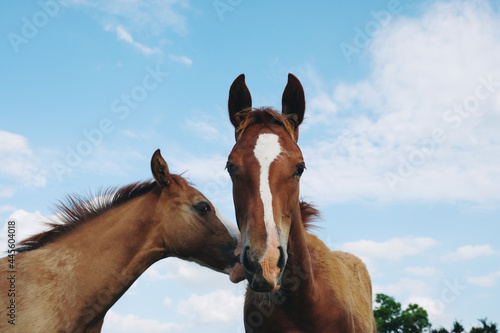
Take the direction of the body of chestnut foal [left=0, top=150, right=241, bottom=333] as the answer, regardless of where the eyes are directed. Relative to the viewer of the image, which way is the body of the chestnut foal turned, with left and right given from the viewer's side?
facing to the right of the viewer

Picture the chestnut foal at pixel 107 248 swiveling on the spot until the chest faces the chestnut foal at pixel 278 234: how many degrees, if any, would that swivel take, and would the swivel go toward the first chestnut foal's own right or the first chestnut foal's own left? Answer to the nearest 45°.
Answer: approximately 45° to the first chestnut foal's own right

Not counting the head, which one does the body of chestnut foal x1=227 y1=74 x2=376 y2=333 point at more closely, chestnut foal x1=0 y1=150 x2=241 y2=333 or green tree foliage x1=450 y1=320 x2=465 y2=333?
the chestnut foal

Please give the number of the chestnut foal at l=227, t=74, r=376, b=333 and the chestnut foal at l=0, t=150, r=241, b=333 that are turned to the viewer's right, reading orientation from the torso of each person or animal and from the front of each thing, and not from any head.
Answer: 1

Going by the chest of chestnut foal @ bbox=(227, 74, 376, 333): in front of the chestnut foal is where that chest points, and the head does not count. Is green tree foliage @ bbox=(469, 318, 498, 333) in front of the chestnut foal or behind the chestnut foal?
behind

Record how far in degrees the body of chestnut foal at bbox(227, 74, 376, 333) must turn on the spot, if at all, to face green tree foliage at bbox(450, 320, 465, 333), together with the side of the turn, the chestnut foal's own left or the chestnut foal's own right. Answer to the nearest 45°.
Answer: approximately 135° to the chestnut foal's own right

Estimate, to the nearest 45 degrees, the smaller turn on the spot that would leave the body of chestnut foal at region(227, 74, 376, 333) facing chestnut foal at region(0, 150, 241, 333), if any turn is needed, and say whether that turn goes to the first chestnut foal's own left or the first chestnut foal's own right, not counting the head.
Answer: approximately 90° to the first chestnut foal's own right

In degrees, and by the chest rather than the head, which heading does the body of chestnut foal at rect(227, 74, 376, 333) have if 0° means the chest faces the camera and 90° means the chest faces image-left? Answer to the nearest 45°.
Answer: approximately 45°

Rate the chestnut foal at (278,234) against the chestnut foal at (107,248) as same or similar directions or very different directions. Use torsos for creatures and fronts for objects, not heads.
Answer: very different directions

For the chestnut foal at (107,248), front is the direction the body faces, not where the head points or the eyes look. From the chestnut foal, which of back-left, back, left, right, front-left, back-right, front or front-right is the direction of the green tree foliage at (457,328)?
front-left
